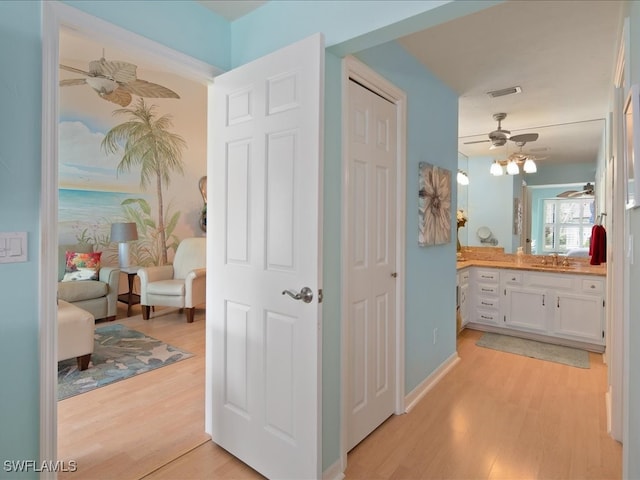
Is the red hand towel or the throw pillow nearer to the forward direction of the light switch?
the red hand towel

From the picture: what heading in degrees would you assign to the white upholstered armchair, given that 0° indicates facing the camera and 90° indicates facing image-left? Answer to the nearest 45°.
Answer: approximately 45°

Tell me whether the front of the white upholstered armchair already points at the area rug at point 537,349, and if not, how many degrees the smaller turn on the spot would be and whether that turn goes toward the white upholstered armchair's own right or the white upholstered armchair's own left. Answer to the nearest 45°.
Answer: approximately 90° to the white upholstered armchair's own left

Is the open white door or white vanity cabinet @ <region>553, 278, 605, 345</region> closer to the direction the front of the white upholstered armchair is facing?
the open white door

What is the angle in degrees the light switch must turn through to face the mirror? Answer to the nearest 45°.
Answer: approximately 90° to its left

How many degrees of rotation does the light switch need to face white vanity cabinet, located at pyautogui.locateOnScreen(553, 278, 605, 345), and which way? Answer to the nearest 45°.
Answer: approximately 90° to its left

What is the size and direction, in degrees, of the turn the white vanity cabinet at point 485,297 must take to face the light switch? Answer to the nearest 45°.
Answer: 0° — it already faces it

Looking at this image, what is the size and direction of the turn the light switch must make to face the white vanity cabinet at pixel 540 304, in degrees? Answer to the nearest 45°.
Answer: approximately 90° to its left

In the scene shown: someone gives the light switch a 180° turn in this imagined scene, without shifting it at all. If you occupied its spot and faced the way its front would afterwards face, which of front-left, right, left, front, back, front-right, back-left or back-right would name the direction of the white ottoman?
front

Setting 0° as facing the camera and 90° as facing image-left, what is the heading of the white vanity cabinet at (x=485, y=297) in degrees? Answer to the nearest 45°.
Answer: approximately 0°
